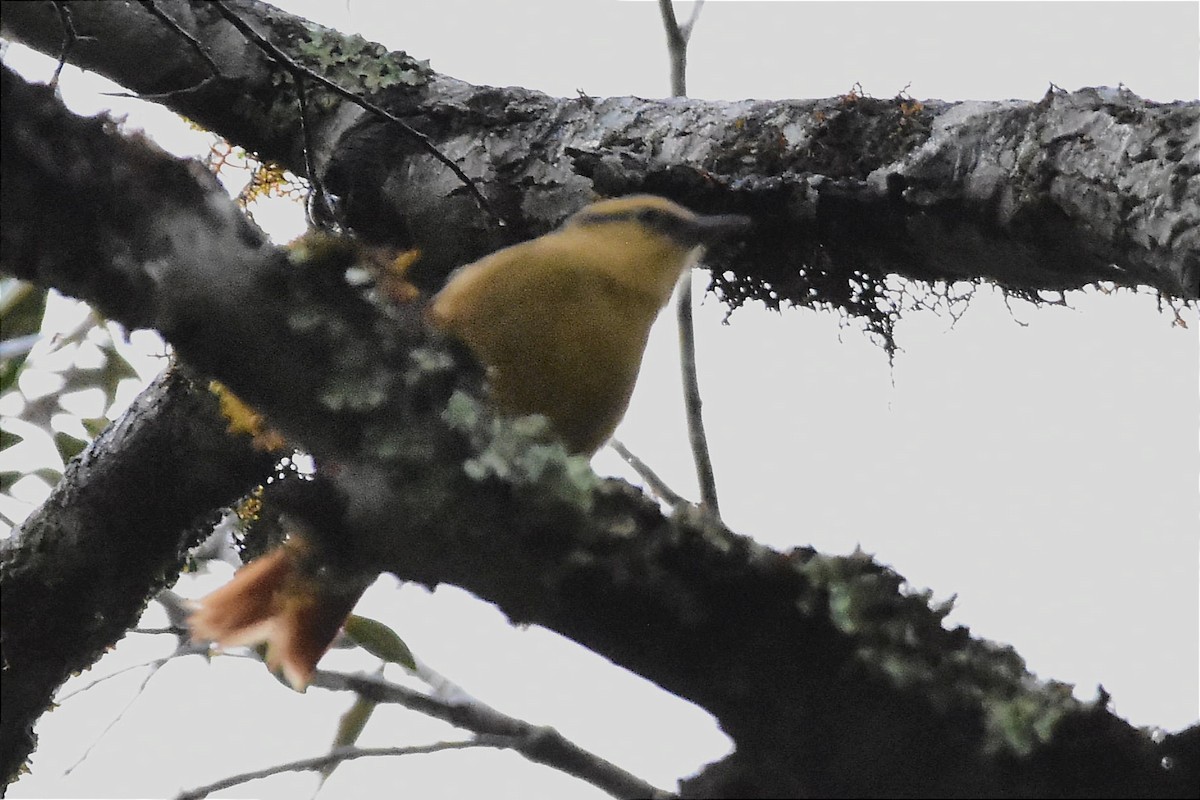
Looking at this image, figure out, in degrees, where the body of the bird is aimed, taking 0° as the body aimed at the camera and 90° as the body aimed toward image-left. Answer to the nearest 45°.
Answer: approximately 270°

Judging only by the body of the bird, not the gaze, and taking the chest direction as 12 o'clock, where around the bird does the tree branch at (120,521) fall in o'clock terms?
The tree branch is roughly at 5 o'clock from the bird.
